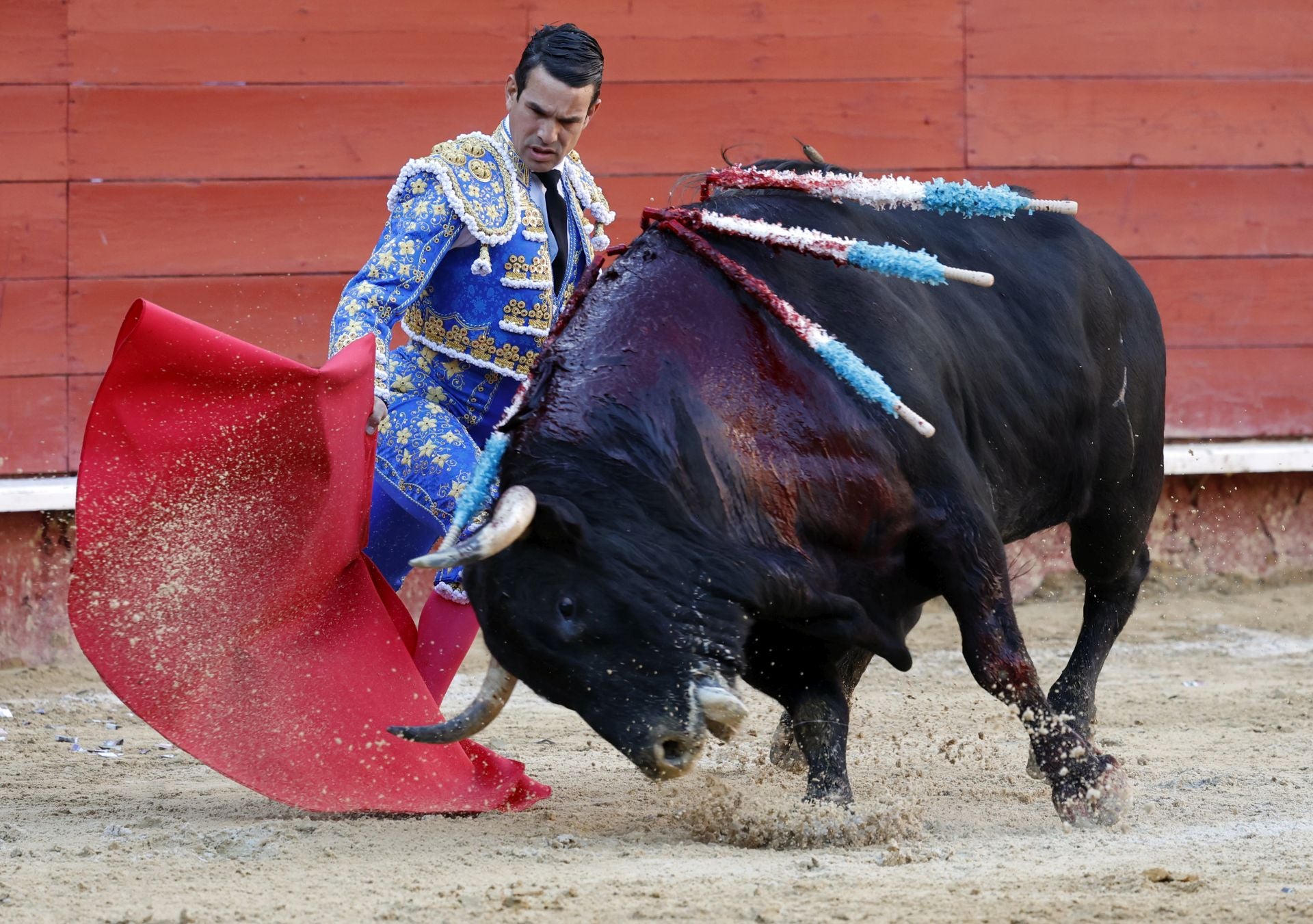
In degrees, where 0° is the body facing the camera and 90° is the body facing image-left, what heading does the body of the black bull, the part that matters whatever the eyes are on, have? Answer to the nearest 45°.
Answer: approximately 45°
